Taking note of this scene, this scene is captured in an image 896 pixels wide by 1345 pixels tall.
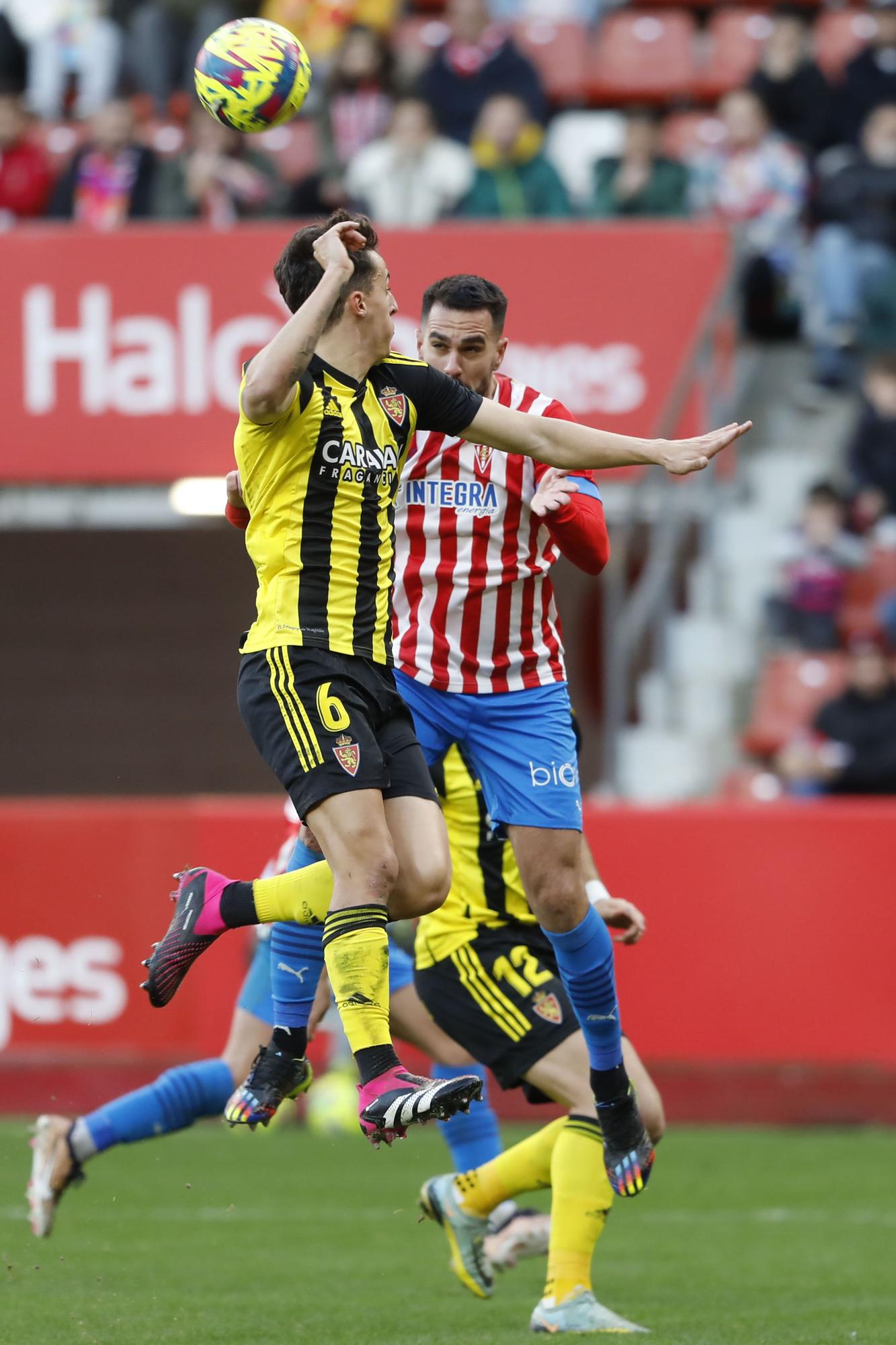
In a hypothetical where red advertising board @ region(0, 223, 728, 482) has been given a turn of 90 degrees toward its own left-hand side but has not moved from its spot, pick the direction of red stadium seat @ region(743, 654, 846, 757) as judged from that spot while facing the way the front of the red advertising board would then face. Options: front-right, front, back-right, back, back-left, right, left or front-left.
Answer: front

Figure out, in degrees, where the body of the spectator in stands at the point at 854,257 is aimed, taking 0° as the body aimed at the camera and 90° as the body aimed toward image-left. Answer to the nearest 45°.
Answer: approximately 0°

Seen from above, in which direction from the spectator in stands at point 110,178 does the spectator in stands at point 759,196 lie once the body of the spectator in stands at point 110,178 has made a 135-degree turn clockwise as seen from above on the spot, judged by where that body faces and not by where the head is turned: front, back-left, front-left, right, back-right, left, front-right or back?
back-right

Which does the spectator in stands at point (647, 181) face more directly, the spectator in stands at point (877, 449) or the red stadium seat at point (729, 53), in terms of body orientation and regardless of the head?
the spectator in stands

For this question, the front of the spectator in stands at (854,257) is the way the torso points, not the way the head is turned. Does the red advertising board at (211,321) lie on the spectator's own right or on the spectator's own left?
on the spectator's own right

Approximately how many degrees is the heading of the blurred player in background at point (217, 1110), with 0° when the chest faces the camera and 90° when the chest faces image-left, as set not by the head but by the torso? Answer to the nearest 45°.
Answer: approximately 270°

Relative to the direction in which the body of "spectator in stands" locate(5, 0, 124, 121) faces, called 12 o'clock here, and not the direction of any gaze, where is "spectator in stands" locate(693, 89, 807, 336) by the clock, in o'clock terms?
"spectator in stands" locate(693, 89, 807, 336) is roughly at 10 o'clock from "spectator in stands" locate(5, 0, 124, 121).

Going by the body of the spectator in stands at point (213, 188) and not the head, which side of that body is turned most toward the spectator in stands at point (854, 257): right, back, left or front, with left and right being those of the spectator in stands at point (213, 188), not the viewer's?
left

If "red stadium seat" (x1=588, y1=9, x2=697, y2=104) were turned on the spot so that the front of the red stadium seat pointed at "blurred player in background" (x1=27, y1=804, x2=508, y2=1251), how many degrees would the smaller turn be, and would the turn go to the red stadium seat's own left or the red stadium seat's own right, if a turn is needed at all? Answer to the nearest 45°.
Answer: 0° — it already faces them

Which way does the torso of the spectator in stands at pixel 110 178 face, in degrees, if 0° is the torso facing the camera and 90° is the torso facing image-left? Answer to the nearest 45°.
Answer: approximately 0°
